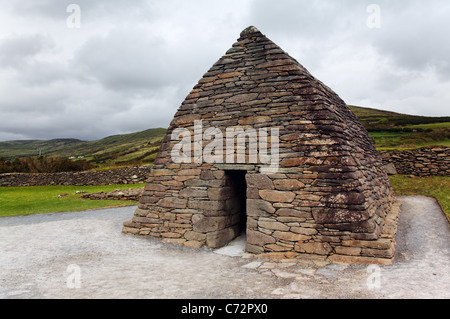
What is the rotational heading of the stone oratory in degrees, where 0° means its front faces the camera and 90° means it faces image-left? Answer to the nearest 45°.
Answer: approximately 45°

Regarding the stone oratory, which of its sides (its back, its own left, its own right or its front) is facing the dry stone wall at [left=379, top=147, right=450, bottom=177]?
back

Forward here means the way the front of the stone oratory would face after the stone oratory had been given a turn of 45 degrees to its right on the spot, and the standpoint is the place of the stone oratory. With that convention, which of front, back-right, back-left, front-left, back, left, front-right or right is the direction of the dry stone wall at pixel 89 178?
front-right
